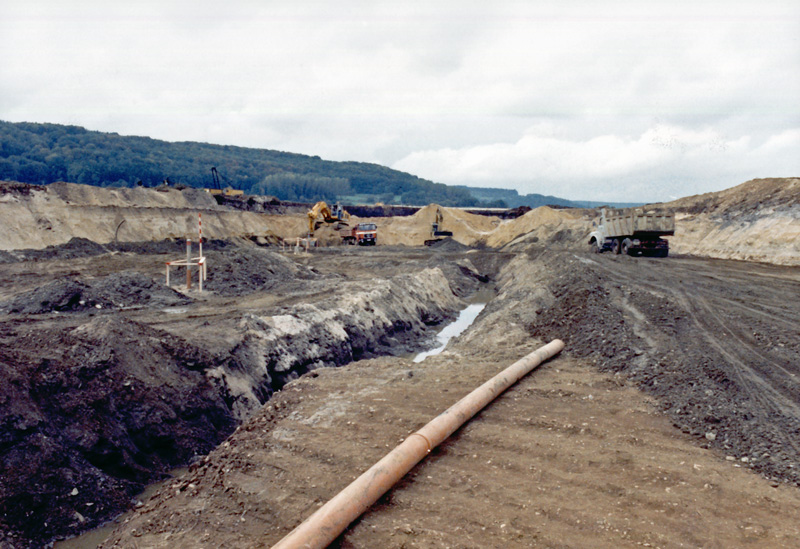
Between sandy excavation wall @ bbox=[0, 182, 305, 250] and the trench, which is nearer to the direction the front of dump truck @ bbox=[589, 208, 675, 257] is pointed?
the sandy excavation wall

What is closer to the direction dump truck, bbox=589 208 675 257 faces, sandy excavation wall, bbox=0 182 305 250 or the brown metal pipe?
the sandy excavation wall

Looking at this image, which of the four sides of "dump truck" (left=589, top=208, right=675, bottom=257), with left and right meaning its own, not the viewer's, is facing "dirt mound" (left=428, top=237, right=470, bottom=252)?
front

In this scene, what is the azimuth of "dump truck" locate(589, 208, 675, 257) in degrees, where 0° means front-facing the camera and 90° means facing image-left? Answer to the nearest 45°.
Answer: approximately 135°

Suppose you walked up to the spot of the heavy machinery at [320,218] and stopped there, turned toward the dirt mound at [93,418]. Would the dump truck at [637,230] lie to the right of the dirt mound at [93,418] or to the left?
left

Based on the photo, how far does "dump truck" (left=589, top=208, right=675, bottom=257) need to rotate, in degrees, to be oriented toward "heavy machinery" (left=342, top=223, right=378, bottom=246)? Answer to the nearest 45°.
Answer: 0° — it already faces it

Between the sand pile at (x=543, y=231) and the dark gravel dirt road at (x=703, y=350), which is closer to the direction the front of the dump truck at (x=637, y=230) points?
the sand pile

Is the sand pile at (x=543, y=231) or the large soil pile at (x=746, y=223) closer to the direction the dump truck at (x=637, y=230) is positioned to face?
the sand pile

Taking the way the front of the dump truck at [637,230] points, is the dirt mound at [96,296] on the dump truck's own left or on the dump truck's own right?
on the dump truck's own left

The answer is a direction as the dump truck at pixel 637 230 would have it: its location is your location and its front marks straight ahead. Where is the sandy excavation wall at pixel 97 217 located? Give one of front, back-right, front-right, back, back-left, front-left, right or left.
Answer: front-left
